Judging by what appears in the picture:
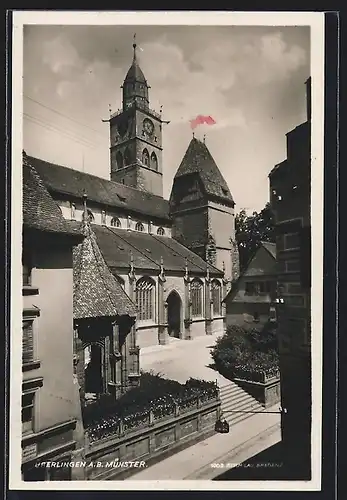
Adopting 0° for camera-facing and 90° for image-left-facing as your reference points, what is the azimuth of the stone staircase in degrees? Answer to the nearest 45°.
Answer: approximately 315°
